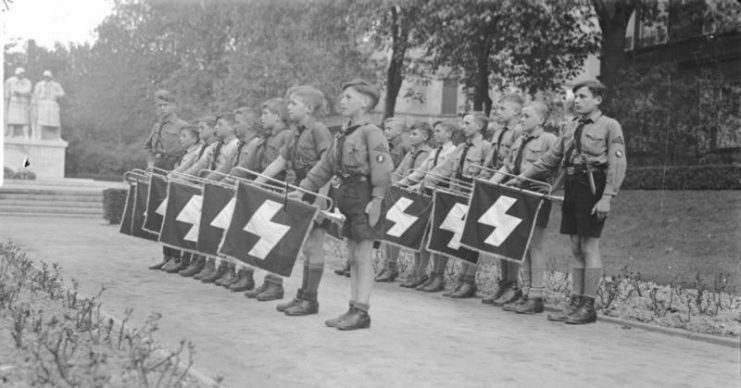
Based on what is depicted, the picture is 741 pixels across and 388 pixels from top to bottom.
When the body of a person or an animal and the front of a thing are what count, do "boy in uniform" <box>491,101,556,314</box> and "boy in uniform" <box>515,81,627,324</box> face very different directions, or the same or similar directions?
same or similar directions

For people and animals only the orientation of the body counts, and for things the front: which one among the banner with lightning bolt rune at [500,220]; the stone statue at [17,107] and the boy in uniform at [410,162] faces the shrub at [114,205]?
the stone statue

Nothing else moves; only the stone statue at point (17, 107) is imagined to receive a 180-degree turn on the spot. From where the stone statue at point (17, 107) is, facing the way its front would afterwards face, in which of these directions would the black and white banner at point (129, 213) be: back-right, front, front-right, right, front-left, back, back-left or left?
back

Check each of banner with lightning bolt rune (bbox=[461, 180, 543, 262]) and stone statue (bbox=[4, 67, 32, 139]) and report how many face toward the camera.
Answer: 2

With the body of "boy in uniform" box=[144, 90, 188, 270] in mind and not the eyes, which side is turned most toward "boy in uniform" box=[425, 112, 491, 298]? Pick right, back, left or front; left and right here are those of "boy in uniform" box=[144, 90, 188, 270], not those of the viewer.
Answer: left

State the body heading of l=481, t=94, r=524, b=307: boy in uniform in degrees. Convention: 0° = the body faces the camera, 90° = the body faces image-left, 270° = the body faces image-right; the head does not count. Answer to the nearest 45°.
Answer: approximately 45°

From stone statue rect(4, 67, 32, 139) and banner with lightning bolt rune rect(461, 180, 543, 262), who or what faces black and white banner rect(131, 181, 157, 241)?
the stone statue

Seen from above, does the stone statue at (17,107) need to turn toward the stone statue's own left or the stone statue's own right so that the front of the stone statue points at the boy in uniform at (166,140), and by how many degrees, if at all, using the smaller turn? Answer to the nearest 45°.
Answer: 0° — it already faces them

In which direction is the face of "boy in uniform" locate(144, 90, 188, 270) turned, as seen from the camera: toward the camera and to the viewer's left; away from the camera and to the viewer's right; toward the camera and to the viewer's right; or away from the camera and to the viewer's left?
toward the camera and to the viewer's left

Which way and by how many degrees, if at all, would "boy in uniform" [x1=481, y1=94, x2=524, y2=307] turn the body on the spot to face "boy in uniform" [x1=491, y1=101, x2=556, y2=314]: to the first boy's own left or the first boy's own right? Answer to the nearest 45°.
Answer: approximately 90° to the first boy's own left

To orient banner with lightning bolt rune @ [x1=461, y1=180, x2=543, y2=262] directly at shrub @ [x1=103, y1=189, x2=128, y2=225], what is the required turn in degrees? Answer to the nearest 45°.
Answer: approximately 135° to its right
